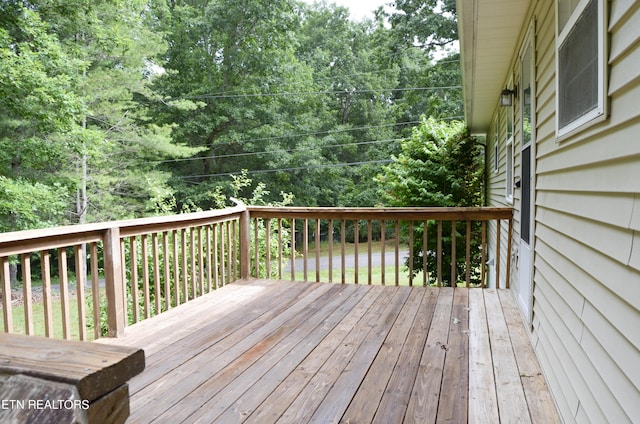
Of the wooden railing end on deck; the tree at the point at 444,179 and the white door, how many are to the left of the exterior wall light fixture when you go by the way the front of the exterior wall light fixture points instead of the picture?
2

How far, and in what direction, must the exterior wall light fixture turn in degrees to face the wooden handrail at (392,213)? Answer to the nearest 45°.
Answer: approximately 45° to its left

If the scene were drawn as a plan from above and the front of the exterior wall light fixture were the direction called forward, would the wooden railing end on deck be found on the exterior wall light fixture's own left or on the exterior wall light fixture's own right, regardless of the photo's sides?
on the exterior wall light fixture's own left

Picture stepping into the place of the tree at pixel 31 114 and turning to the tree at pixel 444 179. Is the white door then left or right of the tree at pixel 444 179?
right

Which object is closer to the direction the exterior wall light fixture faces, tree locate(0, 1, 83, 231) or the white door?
the tree

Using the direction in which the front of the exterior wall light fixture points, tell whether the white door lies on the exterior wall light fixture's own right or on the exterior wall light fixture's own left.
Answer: on the exterior wall light fixture's own left

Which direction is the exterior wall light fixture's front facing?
to the viewer's left

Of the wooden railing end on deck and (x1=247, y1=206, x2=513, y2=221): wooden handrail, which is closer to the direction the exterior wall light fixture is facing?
the wooden handrail

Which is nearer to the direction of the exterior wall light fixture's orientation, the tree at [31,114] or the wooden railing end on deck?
the tree
